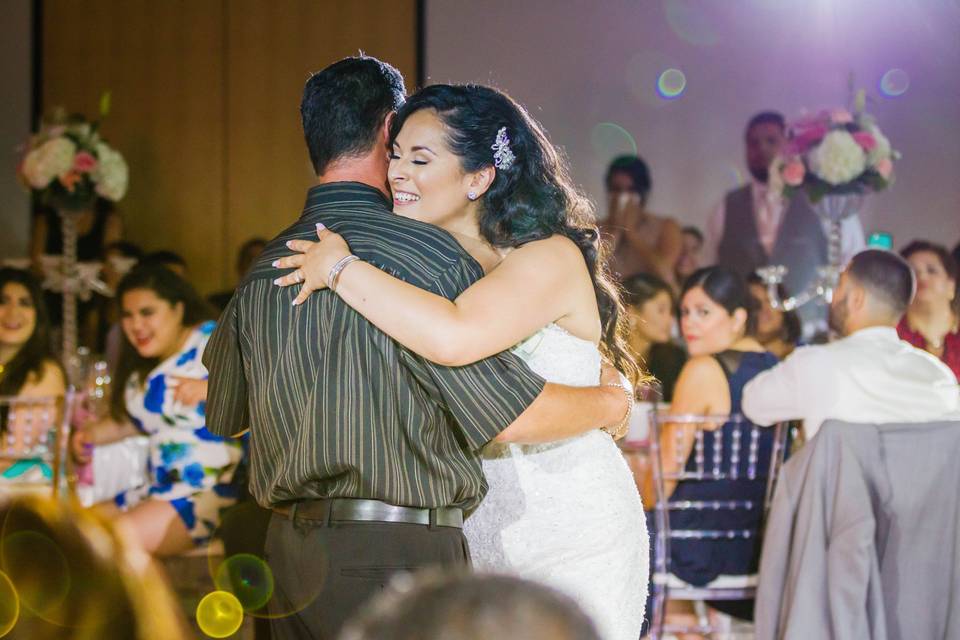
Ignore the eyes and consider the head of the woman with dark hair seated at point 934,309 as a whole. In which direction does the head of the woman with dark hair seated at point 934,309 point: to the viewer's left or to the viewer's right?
to the viewer's left

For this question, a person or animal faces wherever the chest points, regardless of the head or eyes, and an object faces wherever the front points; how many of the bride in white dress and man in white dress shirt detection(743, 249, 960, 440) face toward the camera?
0

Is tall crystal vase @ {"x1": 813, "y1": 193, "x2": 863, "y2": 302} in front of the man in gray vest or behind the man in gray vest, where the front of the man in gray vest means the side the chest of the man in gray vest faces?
in front

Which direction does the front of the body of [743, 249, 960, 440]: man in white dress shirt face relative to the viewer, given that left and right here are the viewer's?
facing away from the viewer and to the left of the viewer

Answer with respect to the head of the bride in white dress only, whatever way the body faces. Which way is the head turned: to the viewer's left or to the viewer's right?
to the viewer's left

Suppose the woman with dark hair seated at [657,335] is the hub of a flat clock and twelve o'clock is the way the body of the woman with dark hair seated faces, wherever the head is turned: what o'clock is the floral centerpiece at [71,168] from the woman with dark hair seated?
The floral centerpiece is roughly at 4 o'clock from the woman with dark hair seated.

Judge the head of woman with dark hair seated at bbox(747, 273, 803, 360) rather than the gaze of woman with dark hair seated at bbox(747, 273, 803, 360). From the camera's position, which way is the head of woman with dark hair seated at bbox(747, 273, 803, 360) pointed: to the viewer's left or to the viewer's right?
to the viewer's left

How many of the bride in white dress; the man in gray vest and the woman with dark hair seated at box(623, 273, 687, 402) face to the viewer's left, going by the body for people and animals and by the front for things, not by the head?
1

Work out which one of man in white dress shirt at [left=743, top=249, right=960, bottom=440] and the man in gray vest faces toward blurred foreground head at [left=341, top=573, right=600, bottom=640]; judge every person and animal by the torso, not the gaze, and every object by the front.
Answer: the man in gray vest

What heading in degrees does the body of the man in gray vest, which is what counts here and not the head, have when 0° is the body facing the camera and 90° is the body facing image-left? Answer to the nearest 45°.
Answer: approximately 0°

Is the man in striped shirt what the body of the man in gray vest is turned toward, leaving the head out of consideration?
yes

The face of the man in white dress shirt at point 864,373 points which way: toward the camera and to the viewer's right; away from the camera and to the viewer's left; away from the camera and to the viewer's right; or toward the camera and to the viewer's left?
away from the camera and to the viewer's left

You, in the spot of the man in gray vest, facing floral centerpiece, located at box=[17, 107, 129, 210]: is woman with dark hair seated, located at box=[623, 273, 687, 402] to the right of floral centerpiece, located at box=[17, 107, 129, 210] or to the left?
left
